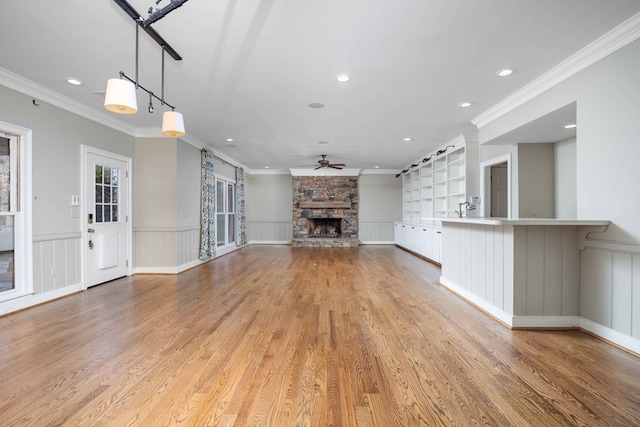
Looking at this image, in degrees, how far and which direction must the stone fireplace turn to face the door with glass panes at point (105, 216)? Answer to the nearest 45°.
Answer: approximately 45° to its right

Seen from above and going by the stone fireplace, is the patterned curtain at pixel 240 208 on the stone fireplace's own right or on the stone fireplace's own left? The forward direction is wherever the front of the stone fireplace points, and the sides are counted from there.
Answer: on the stone fireplace's own right

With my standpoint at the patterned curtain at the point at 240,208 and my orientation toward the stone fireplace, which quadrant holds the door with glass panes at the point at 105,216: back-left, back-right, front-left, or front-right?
back-right

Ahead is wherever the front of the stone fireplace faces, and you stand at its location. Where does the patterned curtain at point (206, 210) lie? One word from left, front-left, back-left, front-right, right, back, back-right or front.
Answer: front-right

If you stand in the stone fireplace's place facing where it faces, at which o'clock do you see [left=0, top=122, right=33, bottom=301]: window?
The window is roughly at 1 o'clock from the stone fireplace.

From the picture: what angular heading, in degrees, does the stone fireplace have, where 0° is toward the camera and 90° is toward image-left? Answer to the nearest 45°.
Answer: approximately 0°

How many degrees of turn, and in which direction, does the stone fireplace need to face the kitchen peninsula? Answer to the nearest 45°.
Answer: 0° — it already faces it

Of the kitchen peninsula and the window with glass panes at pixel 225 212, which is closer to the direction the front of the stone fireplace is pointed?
the kitchen peninsula

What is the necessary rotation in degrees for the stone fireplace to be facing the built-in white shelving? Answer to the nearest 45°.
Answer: approximately 45° to its left
